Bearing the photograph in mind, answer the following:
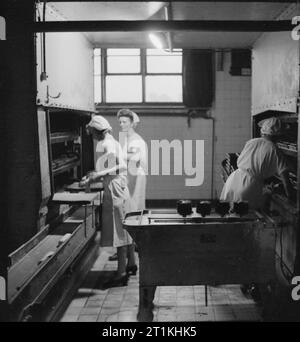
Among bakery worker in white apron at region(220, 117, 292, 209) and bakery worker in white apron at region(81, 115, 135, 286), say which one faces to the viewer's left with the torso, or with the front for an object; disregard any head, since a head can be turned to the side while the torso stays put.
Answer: bakery worker in white apron at region(81, 115, 135, 286)

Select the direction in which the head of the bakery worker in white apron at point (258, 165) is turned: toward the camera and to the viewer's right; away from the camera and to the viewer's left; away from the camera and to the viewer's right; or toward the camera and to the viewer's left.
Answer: away from the camera and to the viewer's right

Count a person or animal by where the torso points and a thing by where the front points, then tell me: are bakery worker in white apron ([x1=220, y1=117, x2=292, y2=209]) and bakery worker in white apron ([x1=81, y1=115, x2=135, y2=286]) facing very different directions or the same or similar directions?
very different directions

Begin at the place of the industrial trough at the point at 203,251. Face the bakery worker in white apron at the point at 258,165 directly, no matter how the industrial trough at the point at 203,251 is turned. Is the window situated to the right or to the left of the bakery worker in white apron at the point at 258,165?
left

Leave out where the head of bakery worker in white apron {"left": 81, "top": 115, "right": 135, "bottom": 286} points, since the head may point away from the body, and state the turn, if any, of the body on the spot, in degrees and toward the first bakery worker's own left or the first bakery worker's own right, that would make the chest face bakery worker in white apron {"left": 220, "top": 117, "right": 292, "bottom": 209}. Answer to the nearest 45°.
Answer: approximately 180°

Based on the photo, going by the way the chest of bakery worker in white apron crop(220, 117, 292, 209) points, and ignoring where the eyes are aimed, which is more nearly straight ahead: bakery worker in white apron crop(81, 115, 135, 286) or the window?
the window

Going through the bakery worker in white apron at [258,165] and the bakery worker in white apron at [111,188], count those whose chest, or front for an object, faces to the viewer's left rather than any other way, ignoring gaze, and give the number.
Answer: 1

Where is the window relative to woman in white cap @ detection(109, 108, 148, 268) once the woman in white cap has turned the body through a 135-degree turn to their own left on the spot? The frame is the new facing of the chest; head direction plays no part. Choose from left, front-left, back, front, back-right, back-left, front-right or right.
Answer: left

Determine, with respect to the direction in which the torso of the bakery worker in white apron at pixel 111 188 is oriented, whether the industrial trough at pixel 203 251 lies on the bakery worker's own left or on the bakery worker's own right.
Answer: on the bakery worker's own left

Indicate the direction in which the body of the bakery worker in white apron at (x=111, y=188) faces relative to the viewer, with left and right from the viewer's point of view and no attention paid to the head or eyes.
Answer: facing to the left of the viewer

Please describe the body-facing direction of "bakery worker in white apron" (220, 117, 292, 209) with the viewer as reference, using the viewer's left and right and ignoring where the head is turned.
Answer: facing away from the viewer and to the right of the viewer

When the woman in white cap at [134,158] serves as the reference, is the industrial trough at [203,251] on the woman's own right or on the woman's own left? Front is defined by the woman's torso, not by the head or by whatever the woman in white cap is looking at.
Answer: on the woman's own left
